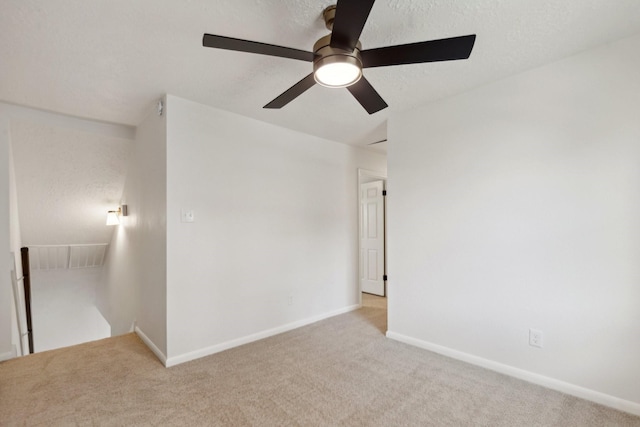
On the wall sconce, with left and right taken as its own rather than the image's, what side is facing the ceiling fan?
left

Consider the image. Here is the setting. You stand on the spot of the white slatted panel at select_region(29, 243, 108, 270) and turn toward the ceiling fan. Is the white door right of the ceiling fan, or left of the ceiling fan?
left

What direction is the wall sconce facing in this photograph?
to the viewer's left

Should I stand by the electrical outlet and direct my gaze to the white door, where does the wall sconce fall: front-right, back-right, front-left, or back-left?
front-left

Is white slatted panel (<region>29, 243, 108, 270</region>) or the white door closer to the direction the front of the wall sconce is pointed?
the white slatted panel

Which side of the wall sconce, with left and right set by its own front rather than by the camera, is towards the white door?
back

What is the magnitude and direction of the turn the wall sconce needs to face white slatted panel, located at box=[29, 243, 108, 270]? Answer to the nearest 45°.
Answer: approximately 45° to its right

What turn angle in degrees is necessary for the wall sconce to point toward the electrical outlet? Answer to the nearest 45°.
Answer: approximately 135° to its left
